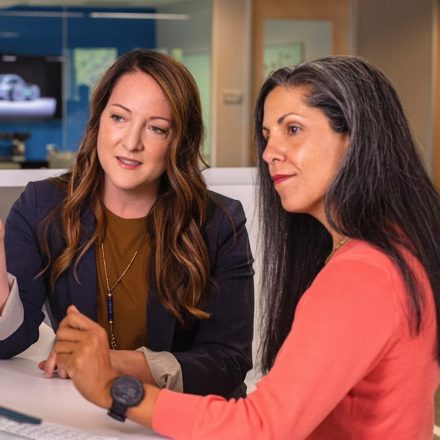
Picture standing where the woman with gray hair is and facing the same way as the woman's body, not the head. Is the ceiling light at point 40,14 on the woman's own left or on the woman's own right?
on the woman's own right

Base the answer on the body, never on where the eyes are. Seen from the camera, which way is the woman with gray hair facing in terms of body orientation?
to the viewer's left

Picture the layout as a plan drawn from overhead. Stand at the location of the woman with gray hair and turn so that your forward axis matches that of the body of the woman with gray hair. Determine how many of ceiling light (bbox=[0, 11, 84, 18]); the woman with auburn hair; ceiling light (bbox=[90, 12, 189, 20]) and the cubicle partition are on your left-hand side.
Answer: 0

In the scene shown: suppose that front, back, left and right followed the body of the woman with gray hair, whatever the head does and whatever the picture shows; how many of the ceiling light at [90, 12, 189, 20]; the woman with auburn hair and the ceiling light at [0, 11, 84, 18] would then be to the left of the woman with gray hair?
0

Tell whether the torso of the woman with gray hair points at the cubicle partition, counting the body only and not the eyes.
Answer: no

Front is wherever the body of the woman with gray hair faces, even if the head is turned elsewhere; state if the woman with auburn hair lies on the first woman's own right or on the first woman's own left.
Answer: on the first woman's own right

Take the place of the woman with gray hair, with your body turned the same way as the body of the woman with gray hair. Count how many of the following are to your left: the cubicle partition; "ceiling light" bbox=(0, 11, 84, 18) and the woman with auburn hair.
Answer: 0

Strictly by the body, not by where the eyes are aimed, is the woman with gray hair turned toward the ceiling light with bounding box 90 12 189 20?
no

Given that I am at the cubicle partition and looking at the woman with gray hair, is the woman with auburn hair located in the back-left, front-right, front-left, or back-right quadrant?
front-right
